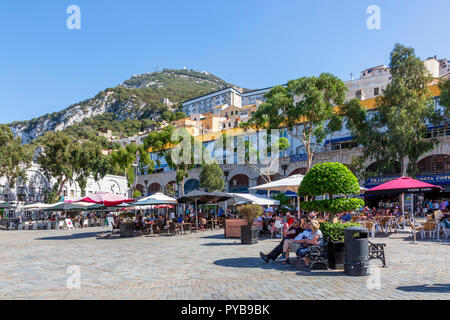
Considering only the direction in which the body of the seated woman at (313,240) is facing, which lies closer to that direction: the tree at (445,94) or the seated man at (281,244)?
the seated man

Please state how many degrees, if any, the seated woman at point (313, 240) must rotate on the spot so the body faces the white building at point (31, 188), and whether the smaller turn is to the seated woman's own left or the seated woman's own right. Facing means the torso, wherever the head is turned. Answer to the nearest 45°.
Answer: approximately 45° to the seated woman's own right

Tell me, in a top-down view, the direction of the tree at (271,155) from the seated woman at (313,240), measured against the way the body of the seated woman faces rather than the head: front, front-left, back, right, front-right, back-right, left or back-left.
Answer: right

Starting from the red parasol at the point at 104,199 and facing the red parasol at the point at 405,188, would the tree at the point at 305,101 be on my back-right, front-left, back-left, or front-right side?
front-left

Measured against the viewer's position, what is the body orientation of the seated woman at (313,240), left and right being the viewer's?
facing to the left of the viewer

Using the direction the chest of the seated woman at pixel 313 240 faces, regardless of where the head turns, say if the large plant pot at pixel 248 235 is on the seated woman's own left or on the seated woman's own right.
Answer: on the seated woman's own right

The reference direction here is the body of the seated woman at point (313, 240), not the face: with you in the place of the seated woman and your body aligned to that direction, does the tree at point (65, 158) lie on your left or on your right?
on your right

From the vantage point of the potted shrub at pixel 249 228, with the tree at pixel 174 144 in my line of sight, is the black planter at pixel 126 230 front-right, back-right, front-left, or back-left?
front-left

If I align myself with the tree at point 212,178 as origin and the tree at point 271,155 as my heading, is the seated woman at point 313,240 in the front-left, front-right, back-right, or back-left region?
front-right
